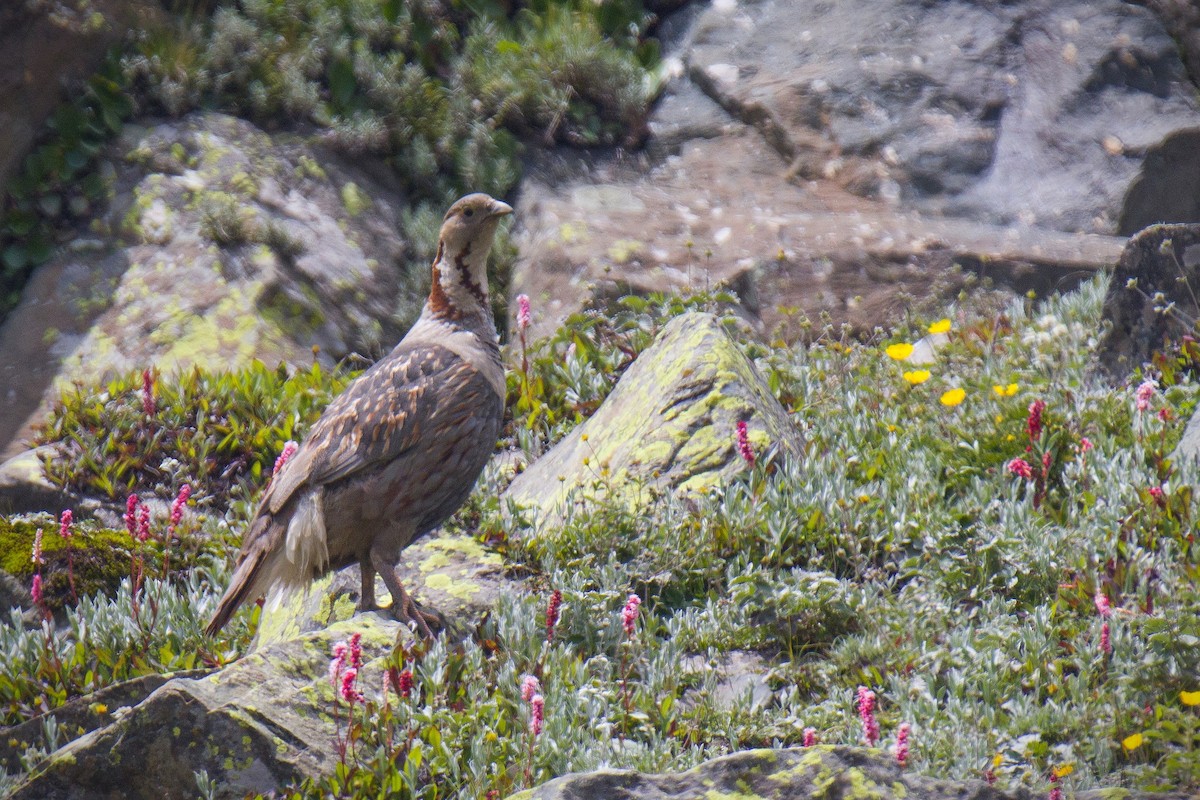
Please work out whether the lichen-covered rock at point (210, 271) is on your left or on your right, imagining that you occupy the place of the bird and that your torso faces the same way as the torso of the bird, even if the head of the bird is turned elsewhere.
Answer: on your left

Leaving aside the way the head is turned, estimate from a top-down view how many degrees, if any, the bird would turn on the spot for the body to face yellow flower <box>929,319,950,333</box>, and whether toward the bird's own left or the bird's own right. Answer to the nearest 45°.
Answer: approximately 45° to the bird's own left

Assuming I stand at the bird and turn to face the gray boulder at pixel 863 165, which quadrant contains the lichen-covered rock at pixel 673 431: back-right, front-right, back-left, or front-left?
front-right

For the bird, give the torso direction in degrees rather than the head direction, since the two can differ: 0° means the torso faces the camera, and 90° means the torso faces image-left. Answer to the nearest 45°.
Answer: approximately 270°

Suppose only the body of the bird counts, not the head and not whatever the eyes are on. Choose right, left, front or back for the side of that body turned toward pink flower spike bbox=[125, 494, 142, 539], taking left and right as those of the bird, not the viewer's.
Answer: back

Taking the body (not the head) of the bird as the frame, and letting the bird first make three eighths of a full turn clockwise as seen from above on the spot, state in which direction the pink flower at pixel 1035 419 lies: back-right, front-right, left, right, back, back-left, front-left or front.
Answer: back-left

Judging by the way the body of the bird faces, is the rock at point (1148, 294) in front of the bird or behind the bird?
in front

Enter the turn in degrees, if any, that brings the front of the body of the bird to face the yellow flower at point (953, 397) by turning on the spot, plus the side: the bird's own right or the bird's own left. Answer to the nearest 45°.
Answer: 0° — it already faces it

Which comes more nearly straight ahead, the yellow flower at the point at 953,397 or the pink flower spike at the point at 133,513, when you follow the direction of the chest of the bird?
the yellow flower

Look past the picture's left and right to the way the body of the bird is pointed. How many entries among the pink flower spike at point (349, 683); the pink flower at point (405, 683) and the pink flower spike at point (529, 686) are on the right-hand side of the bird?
3

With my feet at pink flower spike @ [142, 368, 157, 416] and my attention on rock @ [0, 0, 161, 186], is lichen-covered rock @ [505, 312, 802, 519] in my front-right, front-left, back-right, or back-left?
back-right

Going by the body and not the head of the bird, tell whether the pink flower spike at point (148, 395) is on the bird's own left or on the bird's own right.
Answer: on the bird's own left

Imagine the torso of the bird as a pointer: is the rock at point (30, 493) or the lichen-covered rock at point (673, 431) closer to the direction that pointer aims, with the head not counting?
the lichen-covered rock

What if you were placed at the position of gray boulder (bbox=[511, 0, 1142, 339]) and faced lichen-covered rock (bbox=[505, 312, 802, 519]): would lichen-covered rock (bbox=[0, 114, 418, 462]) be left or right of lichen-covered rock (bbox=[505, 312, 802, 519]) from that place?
right
